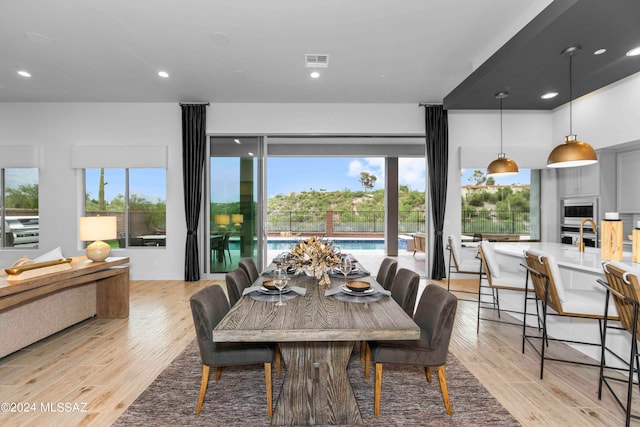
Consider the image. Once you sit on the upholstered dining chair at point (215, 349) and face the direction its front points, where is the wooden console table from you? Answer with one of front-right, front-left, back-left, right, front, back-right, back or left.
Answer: back-left

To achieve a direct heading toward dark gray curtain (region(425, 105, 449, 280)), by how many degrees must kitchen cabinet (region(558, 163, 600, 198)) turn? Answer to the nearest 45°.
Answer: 0° — it already faces it

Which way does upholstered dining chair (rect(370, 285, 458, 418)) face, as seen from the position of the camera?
facing to the left of the viewer

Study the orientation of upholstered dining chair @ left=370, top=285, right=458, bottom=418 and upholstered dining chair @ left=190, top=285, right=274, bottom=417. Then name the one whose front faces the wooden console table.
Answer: upholstered dining chair @ left=370, top=285, right=458, bottom=418

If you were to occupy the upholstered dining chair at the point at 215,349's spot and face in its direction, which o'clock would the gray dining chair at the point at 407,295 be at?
The gray dining chair is roughly at 12 o'clock from the upholstered dining chair.

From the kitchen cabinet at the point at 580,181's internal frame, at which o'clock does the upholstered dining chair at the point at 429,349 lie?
The upholstered dining chair is roughly at 11 o'clock from the kitchen cabinet.

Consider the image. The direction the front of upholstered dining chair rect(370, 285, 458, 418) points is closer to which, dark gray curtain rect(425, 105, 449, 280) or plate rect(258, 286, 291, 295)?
the plate

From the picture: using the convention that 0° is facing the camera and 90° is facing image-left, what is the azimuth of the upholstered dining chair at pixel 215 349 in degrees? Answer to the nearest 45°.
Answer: approximately 270°

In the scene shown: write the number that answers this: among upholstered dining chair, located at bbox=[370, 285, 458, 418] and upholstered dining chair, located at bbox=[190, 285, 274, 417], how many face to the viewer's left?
1

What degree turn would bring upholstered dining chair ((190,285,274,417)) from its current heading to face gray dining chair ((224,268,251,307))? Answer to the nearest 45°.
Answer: approximately 90° to its left

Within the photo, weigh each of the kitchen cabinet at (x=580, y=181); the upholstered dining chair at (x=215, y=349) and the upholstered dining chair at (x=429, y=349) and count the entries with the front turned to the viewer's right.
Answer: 1

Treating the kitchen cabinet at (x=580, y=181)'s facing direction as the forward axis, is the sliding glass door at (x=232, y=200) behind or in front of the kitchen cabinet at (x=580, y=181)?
in front

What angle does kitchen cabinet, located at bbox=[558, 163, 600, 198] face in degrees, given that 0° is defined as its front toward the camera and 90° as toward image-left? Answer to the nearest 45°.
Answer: approximately 45°
